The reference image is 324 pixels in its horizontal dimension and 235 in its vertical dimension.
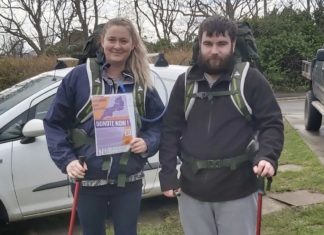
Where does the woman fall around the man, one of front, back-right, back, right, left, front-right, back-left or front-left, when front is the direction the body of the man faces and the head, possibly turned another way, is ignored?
right

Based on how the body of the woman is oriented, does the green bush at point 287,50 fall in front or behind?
behind

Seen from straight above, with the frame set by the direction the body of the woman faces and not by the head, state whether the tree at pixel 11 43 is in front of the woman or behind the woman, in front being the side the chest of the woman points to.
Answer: behind

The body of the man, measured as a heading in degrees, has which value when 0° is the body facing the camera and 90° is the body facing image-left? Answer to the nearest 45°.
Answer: approximately 0°

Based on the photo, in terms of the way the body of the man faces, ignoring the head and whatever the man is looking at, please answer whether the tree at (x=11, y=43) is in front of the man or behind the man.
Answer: behind

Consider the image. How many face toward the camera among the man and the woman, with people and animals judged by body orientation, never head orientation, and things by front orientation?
2

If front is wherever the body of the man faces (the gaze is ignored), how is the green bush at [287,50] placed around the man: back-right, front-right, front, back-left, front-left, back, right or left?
back
